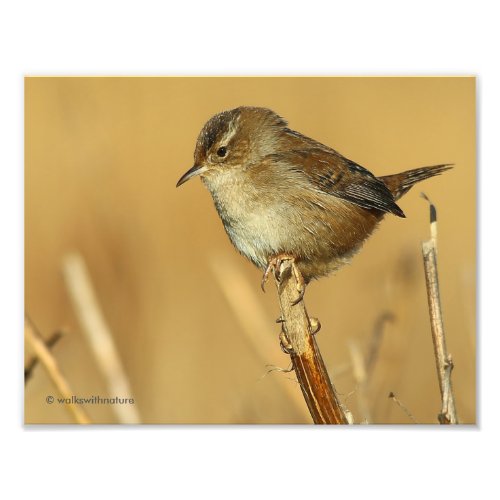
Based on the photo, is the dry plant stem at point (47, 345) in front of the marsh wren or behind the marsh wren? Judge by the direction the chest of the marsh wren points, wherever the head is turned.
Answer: in front

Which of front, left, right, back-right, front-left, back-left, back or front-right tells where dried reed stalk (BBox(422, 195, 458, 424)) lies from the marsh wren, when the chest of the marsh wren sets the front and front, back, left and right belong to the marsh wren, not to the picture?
back-left

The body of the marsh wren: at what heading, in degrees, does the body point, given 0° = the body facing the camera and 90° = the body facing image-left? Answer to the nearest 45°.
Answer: approximately 90°
